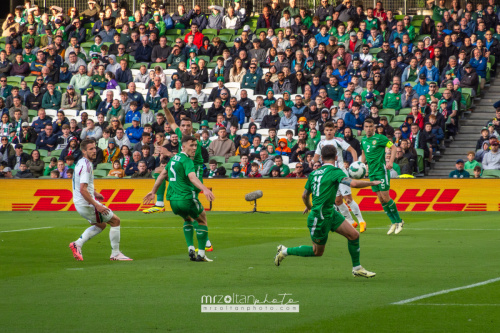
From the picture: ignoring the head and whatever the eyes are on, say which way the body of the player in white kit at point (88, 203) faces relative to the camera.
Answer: to the viewer's right

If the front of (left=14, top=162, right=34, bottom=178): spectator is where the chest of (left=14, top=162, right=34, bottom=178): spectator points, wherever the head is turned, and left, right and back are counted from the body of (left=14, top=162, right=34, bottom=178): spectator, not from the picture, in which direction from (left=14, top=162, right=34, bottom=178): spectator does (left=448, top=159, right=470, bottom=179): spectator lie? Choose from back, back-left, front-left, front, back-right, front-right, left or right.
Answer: front-left

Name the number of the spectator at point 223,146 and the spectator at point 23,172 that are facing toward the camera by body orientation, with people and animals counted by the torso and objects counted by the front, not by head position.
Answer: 2

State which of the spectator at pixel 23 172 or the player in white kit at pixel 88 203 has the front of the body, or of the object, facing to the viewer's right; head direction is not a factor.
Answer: the player in white kit

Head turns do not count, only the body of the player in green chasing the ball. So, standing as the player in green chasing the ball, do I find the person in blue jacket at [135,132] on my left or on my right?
on my left

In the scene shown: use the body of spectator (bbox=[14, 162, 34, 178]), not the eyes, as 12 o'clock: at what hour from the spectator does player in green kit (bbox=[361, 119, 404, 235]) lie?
The player in green kit is roughly at 11 o'clock from the spectator.

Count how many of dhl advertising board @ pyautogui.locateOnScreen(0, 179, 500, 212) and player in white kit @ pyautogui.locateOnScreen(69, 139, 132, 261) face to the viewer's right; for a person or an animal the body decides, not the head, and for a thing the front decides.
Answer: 1

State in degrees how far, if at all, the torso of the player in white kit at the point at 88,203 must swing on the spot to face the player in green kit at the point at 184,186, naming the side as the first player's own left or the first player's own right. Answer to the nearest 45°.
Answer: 0° — they already face them
